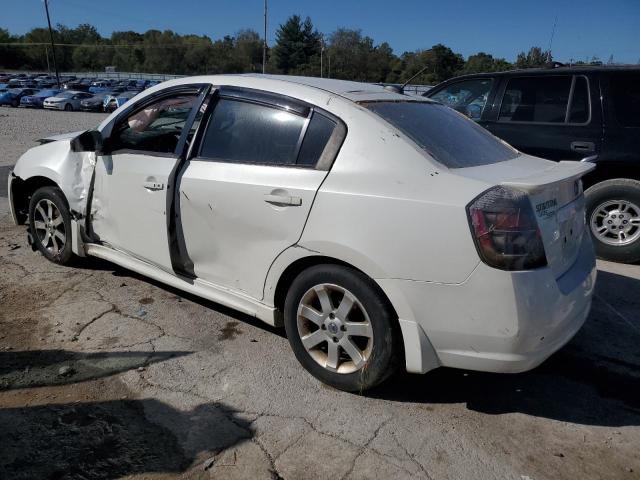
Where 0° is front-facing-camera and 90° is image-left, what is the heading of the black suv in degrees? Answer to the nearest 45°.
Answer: approximately 90°

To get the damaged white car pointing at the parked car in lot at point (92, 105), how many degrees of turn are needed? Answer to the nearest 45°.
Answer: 0° — it already faces it

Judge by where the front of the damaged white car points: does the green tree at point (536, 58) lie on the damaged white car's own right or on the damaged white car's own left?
on the damaged white car's own right

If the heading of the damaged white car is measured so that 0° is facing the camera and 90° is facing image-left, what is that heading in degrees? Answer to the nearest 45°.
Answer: approximately 135°

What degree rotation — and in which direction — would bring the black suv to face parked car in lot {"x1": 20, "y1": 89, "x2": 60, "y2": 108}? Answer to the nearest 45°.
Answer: approximately 45° to its right

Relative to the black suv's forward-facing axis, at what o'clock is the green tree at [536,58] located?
The green tree is roughly at 3 o'clock from the black suv.

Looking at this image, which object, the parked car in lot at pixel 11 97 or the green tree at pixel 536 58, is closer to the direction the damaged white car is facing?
the parked car in lot

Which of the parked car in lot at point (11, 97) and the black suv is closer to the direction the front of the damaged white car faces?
the parked car in lot

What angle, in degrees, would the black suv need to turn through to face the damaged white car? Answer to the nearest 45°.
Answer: approximately 90° to its left
